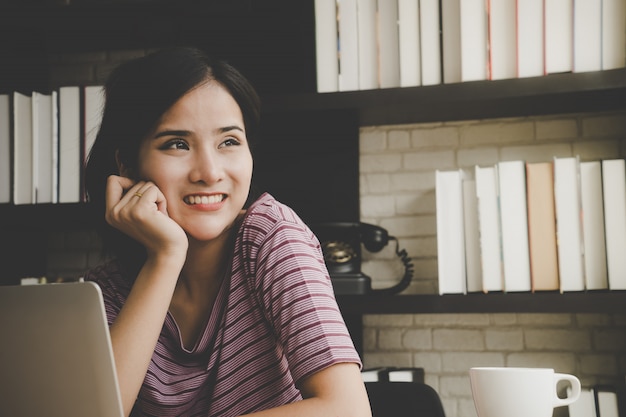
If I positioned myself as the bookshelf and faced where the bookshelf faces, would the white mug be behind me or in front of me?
in front

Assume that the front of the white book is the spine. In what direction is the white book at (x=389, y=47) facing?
toward the camera

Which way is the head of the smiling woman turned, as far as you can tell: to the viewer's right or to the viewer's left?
to the viewer's right

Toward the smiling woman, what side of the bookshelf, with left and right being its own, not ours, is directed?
front

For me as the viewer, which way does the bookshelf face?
facing the viewer

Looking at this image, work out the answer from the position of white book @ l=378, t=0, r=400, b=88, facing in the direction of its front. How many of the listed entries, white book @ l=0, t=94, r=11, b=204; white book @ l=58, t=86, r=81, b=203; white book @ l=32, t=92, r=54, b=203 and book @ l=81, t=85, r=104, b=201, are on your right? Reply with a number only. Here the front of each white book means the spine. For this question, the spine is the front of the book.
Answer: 4
